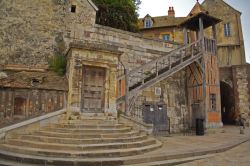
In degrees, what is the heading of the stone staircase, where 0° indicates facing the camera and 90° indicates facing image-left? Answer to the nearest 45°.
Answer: approximately 0°

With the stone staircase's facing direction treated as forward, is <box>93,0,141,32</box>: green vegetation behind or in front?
behind

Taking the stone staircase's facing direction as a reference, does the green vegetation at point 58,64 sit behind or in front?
behind

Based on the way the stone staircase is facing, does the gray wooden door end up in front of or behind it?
behind
